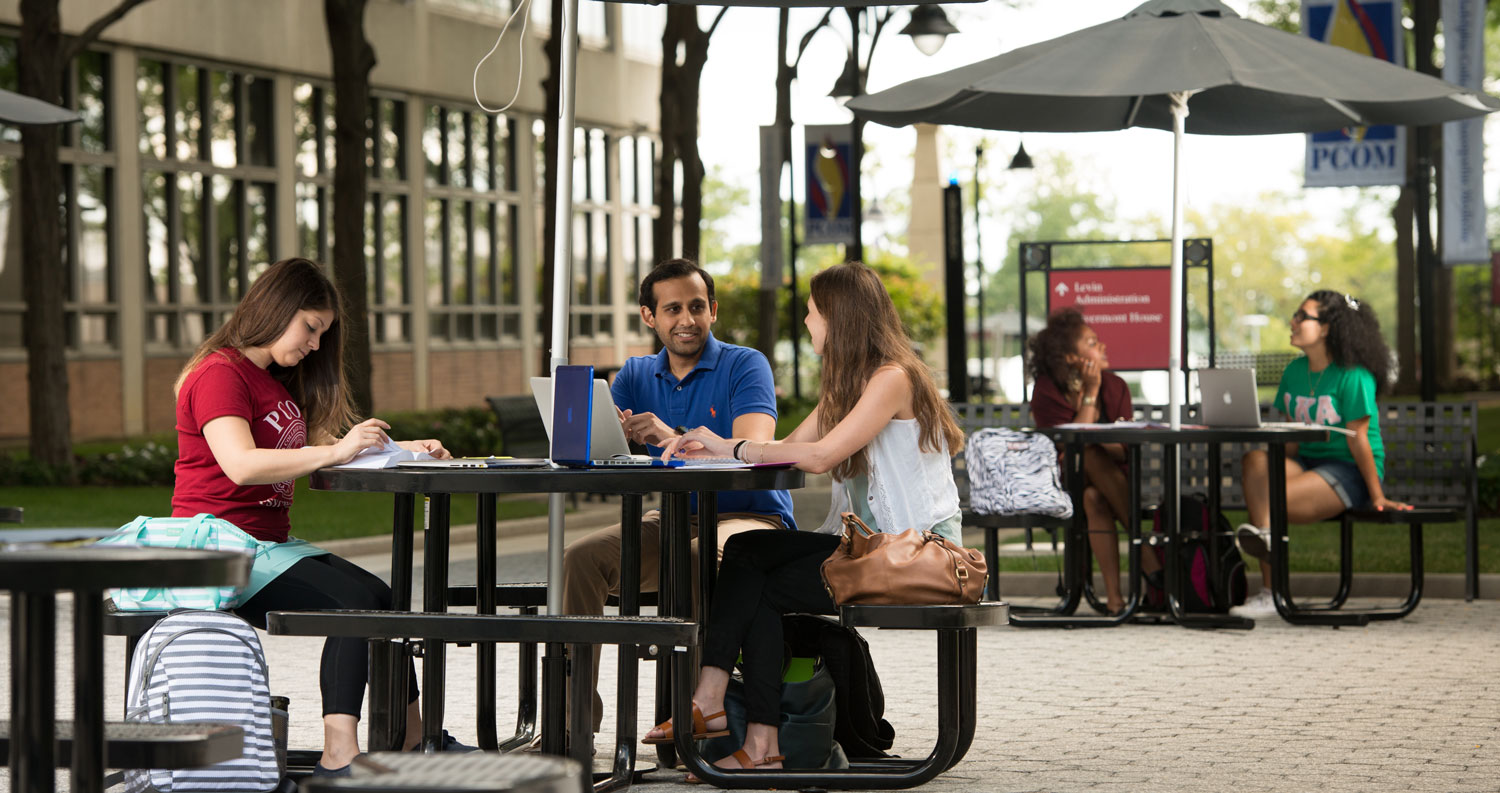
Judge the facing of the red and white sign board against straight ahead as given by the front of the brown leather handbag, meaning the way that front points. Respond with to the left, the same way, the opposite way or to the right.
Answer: the same way

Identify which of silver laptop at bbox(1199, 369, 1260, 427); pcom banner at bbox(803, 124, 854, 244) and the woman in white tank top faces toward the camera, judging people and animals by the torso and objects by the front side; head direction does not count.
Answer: the pcom banner

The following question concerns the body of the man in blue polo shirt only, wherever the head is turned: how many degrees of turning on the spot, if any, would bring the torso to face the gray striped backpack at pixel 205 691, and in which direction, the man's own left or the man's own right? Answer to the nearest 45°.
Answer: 0° — they already face it

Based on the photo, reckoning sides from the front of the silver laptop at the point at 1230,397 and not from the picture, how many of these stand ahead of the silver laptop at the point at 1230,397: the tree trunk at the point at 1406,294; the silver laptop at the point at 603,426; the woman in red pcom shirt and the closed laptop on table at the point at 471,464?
1

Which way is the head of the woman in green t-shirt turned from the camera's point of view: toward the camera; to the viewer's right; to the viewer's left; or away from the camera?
to the viewer's left

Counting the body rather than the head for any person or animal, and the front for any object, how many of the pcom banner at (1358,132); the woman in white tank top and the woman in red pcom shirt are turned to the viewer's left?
1

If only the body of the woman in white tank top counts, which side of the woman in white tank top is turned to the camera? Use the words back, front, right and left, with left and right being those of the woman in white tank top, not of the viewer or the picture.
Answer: left

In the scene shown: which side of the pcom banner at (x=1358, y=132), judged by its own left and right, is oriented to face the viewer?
front

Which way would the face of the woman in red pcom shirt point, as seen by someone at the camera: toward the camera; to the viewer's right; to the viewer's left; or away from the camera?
to the viewer's right

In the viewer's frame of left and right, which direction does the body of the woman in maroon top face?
facing the viewer and to the right of the viewer

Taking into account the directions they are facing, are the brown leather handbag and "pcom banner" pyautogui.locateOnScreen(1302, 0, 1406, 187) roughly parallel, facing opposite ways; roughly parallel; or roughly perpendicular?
roughly parallel

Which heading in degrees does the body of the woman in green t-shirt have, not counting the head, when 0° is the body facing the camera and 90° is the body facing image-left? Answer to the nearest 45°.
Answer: approximately 45°

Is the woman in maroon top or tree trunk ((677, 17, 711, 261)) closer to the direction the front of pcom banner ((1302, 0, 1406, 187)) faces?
the woman in maroon top

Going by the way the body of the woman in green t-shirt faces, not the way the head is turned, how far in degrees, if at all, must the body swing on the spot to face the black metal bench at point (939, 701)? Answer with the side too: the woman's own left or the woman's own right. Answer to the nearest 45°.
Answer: approximately 45° to the woman's own left

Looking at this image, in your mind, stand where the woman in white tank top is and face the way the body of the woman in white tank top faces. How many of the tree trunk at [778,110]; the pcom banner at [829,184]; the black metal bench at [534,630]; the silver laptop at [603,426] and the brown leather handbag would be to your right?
2
